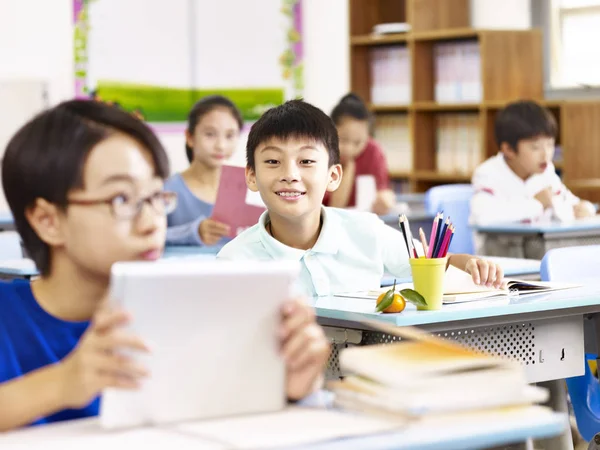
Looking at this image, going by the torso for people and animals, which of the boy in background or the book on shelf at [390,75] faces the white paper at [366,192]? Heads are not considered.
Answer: the book on shelf

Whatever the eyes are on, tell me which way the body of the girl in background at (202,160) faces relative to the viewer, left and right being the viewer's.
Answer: facing the viewer and to the right of the viewer

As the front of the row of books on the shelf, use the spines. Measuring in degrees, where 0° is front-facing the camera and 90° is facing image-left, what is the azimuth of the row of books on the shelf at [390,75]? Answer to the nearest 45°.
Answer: approximately 0°

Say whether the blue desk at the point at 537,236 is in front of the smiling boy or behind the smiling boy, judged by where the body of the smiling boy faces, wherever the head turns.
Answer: behind

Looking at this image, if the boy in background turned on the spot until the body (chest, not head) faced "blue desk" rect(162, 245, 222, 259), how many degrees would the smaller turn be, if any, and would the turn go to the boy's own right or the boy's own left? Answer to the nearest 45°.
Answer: approximately 90° to the boy's own right

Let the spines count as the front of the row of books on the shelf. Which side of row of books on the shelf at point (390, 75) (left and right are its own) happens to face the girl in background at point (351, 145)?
front

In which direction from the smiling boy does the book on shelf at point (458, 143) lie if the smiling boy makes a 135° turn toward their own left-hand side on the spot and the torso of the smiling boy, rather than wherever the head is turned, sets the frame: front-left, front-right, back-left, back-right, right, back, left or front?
front-left

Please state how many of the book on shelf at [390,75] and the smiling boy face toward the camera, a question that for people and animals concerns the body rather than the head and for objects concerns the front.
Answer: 2

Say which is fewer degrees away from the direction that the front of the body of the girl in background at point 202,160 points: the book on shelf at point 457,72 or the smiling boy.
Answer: the smiling boy
